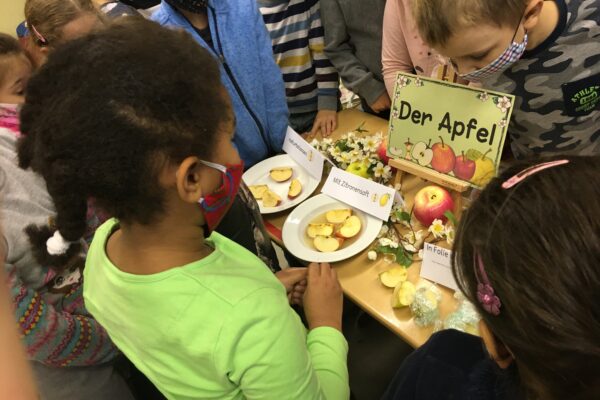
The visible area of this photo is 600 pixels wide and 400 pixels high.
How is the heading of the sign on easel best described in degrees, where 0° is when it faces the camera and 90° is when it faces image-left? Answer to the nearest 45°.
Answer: approximately 45°

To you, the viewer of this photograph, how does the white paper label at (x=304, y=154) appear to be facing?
facing the viewer and to the left of the viewer

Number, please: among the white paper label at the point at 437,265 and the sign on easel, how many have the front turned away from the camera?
0

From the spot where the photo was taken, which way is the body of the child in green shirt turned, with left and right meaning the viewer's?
facing away from the viewer and to the right of the viewer

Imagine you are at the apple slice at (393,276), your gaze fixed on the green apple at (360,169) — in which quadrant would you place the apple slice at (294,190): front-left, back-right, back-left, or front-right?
front-left

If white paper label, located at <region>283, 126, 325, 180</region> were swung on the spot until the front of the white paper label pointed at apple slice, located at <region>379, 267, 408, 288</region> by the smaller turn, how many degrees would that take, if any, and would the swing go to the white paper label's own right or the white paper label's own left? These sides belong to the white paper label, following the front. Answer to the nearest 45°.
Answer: approximately 45° to the white paper label's own left

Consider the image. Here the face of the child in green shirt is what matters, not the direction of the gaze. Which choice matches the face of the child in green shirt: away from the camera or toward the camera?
away from the camera

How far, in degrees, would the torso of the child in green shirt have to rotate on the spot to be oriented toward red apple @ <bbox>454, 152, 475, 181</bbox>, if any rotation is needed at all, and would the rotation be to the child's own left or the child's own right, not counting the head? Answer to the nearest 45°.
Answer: approximately 45° to the child's own right

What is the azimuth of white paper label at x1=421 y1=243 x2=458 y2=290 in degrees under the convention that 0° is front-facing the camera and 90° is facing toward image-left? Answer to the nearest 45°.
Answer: approximately 45°

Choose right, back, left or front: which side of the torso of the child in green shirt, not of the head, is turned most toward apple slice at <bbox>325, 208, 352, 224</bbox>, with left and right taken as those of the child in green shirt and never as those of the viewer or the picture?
front

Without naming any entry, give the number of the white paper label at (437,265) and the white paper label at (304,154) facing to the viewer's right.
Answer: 0
